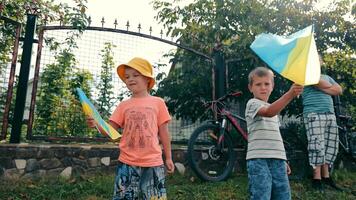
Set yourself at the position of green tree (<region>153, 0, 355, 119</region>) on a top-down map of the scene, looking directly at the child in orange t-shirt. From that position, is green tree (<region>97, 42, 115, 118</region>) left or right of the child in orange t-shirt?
right

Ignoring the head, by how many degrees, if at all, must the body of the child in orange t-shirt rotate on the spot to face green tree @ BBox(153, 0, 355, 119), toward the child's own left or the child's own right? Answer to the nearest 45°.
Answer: approximately 135° to the child's own left

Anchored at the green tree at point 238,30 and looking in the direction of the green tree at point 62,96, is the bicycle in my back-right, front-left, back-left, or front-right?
front-left

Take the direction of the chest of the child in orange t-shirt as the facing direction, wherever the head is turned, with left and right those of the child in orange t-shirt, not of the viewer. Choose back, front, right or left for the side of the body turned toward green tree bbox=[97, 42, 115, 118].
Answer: back

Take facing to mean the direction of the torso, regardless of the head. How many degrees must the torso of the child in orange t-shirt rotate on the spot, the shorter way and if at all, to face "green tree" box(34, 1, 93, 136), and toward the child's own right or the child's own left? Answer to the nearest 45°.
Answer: approximately 135° to the child's own right

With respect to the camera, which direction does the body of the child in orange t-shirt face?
toward the camera
